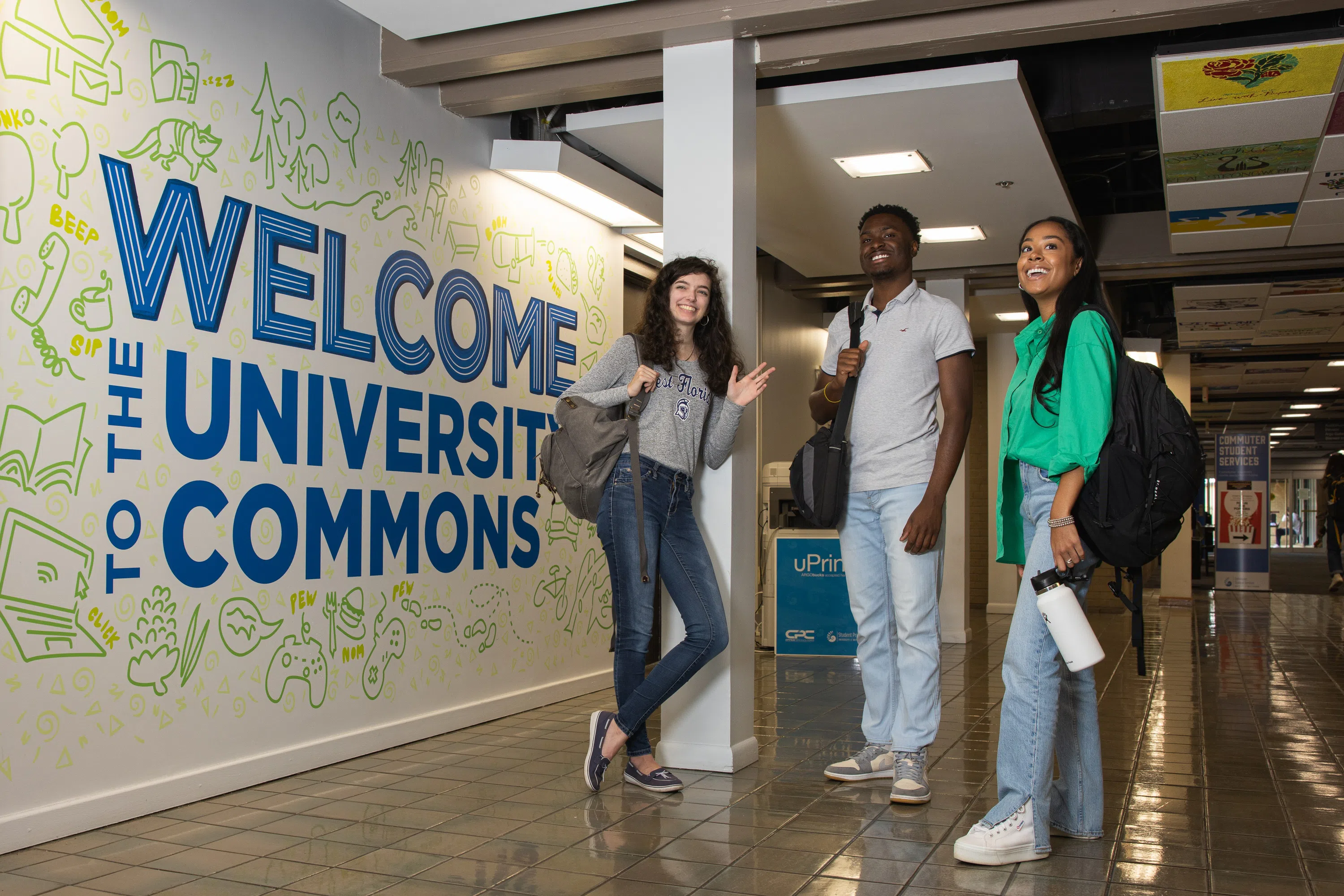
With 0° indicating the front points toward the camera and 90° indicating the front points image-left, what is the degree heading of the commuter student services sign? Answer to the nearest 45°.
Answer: approximately 0°

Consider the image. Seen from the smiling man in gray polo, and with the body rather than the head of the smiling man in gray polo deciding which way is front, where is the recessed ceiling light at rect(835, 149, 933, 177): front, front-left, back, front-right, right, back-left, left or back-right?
back-right

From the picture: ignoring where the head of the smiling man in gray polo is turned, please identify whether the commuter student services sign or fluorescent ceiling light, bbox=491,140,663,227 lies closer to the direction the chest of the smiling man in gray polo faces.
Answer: the fluorescent ceiling light

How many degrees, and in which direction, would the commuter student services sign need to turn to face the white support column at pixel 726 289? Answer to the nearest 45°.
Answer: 0° — it already faces it

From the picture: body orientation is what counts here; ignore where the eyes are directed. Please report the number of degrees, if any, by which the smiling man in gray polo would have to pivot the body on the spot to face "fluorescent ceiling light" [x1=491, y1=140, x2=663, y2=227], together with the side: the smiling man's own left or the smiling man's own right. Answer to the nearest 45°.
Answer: approximately 90° to the smiling man's own right

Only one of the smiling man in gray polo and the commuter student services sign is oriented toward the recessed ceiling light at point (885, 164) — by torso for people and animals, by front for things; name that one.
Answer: the commuter student services sign
